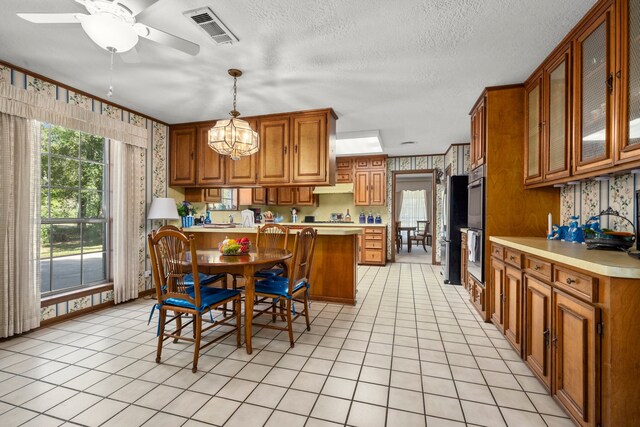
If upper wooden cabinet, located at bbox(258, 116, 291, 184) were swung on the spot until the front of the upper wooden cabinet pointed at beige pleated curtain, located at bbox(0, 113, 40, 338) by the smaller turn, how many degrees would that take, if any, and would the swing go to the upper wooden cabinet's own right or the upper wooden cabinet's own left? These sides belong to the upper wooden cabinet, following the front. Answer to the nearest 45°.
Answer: approximately 45° to the upper wooden cabinet's own right

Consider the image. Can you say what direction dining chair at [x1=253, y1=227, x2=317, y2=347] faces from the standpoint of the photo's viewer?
facing away from the viewer and to the left of the viewer

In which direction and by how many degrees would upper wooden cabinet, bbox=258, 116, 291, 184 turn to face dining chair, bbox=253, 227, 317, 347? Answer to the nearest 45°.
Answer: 0° — it already faces it

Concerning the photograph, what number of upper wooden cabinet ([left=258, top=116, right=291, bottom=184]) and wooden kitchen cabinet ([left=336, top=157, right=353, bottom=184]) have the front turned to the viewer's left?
0

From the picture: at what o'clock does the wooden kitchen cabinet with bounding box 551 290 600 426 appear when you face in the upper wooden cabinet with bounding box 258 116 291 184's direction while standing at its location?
The wooden kitchen cabinet is roughly at 11 o'clock from the upper wooden cabinet.

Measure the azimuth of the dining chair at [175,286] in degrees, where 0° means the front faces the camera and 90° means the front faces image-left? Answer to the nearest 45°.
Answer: approximately 225°

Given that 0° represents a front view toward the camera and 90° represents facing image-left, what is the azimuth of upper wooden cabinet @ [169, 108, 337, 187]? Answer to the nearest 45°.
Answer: approximately 45°

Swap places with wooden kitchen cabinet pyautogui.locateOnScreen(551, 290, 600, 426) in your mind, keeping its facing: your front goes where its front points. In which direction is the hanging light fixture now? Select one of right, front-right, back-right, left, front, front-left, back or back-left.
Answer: front-right

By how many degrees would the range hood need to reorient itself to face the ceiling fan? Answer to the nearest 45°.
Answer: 0° — it already faces it

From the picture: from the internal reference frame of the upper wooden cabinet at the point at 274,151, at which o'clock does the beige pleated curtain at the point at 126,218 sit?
The beige pleated curtain is roughly at 3 o'clock from the upper wooden cabinet.

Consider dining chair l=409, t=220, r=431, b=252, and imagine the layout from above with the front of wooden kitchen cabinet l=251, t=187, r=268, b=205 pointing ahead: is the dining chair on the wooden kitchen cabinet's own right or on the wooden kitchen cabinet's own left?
on the wooden kitchen cabinet's own left

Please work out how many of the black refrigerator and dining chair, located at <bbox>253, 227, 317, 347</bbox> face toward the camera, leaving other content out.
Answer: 0

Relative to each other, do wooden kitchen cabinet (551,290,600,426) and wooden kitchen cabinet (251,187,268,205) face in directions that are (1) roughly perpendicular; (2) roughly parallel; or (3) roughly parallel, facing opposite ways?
roughly perpendicular

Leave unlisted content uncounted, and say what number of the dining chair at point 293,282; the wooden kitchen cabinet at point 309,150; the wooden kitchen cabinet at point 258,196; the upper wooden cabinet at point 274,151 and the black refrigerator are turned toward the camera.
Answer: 3

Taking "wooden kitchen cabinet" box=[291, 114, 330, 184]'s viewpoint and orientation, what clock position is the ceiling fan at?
The ceiling fan is roughly at 1 o'clock from the wooden kitchen cabinet.
